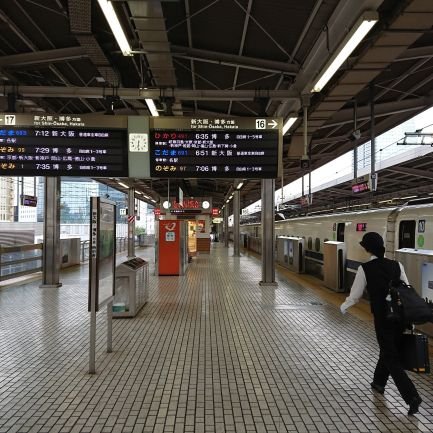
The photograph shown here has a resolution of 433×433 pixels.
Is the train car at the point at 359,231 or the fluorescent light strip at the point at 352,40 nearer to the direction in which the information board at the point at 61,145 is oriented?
the fluorescent light strip

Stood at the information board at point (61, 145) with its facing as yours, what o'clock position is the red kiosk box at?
The red kiosk box is roughly at 7 o'clock from the information board.

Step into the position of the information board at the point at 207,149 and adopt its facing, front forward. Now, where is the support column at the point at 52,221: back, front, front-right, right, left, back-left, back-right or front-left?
back-right

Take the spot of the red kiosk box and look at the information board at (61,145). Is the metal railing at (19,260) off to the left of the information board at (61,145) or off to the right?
right

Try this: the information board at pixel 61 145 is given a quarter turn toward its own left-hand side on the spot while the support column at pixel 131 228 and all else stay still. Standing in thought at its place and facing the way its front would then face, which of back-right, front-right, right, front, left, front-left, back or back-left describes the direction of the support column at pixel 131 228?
left

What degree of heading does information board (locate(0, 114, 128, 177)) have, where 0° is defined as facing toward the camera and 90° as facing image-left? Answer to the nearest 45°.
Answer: approximately 0°

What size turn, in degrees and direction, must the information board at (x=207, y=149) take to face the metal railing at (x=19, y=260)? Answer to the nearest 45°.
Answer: approximately 135° to its right

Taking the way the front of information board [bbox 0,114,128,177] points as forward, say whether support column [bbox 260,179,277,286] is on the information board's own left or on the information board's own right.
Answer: on the information board's own left

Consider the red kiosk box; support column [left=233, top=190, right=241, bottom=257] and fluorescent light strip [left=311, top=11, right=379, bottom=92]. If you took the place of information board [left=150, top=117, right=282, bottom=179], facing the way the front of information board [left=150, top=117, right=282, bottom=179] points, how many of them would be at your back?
2

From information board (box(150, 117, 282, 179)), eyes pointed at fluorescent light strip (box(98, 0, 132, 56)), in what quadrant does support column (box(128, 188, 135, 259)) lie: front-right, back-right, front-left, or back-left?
back-right

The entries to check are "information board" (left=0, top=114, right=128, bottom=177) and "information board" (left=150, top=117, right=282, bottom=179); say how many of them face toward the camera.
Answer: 2
